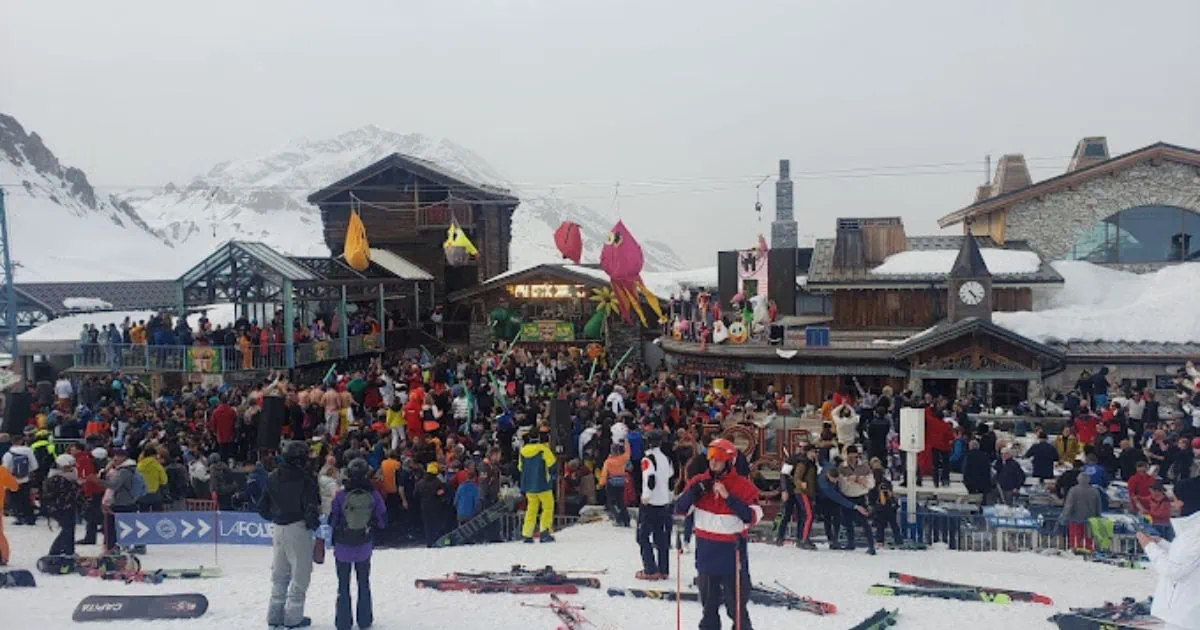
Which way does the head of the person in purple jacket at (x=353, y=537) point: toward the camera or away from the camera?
away from the camera

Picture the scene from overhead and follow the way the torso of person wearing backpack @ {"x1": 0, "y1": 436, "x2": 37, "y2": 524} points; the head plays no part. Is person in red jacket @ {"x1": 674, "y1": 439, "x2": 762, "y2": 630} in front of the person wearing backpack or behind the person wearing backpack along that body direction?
behind

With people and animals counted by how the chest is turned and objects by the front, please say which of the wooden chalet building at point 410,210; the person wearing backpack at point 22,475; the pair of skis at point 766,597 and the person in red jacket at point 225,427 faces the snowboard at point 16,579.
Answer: the wooden chalet building

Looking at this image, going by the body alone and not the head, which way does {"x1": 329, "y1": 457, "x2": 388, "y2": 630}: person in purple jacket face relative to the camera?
away from the camera

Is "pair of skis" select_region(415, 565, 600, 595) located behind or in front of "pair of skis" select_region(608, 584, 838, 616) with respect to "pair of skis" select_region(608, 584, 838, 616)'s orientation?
behind

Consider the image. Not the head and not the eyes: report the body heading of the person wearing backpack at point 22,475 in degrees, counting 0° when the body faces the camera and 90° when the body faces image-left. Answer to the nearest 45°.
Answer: approximately 180°

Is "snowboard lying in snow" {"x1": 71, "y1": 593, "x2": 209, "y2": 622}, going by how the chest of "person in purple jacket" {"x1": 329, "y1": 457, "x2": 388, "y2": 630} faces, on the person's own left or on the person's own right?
on the person's own left

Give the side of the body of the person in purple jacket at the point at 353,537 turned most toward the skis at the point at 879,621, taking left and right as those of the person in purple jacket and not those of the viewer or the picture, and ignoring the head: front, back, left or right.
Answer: right

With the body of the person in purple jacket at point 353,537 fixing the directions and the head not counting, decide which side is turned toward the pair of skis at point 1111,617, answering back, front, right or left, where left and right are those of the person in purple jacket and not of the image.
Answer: right

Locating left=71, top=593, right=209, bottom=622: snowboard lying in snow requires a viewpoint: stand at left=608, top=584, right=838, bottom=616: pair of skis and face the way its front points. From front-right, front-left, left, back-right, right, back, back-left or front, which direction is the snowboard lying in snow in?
back

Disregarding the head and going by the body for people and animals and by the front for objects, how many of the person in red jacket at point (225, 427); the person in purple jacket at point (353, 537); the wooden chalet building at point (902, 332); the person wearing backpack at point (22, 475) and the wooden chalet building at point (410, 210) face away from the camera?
3

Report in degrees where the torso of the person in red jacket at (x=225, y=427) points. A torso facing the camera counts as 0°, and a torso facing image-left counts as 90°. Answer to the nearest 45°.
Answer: approximately 180°

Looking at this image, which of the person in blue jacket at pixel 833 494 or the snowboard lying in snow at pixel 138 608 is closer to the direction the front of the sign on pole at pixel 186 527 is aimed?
the snowboard lying in snow

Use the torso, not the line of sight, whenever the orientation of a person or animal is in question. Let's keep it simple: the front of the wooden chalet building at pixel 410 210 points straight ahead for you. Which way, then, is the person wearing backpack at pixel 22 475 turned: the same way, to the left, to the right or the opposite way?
the opposite way

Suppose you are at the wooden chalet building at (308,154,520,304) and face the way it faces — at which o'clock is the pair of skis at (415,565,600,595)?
The pair of skis is roughly at 12 o'clock from the wooden chalet building.

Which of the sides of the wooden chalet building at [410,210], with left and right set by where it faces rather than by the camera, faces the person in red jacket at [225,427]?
front

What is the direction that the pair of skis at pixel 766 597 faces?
to the viewer's right

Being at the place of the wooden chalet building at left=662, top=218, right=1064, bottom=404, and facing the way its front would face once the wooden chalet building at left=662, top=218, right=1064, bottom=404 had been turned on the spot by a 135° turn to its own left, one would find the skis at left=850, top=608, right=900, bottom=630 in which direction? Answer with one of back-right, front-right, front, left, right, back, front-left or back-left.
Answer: back-right
